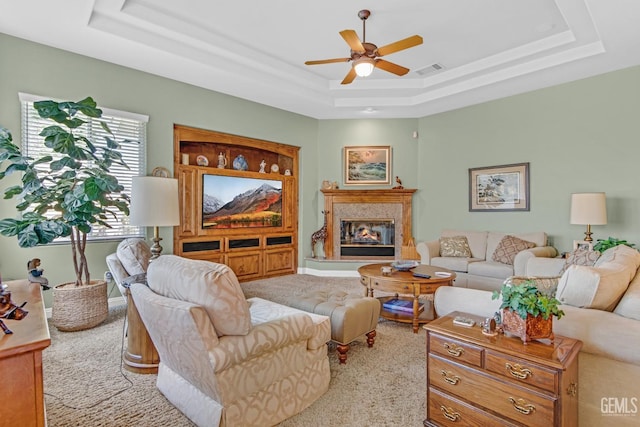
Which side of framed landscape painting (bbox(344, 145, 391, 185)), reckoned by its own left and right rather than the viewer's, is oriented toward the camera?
front

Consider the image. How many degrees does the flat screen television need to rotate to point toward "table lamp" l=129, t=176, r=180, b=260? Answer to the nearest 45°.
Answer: approximately 45° to its right

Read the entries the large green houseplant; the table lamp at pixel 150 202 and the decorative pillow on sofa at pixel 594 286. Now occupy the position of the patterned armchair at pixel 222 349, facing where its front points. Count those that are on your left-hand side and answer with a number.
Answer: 2

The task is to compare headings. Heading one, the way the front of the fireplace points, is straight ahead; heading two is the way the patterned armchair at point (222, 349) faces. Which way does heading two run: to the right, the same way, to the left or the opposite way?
the opposite way

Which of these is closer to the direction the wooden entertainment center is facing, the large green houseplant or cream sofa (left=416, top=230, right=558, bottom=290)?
the cream sofa

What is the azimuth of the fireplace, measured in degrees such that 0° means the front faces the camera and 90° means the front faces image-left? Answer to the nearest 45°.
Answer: approximately 0°

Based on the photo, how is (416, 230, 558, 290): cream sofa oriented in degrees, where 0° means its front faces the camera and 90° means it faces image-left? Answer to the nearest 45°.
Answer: approximately 45°

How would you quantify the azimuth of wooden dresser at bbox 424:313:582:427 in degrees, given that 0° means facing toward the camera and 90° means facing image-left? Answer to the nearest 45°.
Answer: approximately 45°

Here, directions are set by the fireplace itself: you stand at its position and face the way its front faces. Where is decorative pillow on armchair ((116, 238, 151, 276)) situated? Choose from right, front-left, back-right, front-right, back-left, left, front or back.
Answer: front-right

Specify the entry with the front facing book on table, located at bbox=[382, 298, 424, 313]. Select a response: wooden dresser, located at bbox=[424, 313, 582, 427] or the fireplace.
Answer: the fireplace

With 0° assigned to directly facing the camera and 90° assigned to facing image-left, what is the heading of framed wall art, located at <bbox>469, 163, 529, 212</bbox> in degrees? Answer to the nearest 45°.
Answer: approximately 45°

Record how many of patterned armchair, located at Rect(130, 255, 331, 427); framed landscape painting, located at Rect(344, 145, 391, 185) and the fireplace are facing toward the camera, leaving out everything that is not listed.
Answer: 2

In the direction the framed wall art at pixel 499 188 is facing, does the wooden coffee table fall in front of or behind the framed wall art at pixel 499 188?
in front

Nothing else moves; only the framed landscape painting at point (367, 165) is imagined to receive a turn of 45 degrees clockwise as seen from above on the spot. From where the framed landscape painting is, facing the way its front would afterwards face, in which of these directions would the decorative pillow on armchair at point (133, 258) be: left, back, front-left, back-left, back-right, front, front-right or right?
front

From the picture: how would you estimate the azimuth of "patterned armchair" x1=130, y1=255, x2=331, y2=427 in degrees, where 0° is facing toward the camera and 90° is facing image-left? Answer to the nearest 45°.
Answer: approximately 225°

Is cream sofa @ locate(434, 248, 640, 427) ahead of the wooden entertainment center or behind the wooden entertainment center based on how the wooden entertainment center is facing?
ahead
